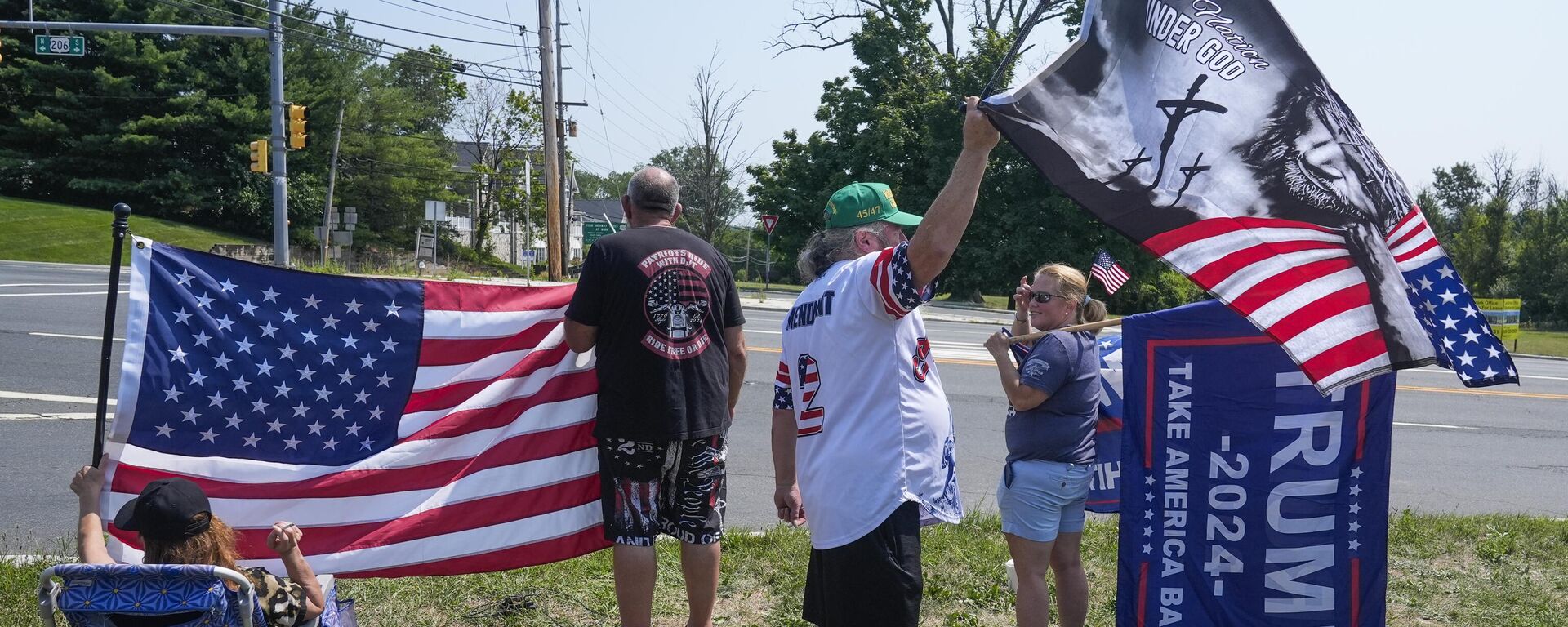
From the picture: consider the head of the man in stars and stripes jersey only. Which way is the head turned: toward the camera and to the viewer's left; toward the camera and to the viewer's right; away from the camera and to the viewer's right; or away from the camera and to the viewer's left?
away from the camera and to the viewer's right

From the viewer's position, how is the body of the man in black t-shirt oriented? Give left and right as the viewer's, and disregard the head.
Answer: facing away from the viewer

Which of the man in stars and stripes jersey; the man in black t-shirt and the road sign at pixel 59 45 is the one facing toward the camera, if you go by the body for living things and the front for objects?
the road sign

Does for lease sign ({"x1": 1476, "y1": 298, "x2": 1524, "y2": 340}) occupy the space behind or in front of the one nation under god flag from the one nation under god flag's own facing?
behind

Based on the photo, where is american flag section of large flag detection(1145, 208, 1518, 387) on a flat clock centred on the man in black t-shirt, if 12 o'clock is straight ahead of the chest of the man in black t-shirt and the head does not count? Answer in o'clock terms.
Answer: The american flag section of large flag is roughly at 4 o'clock from the man in black t-shirt.

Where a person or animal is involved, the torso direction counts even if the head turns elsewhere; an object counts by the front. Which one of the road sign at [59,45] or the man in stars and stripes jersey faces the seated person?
the road sign

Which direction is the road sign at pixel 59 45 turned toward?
toward the camera

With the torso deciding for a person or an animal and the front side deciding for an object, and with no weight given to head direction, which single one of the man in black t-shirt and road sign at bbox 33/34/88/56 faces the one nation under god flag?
the road sign

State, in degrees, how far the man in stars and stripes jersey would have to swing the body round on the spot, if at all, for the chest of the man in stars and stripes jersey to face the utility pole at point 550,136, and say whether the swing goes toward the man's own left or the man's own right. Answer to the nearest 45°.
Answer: approximately 45° to the man's own left

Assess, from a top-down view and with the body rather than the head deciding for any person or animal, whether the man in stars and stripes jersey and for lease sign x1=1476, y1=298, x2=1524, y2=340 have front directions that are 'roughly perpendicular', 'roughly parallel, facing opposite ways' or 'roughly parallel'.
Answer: roughly parallel, facing opposite ways

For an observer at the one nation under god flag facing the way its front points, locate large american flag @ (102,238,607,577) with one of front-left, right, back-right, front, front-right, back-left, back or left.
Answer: right

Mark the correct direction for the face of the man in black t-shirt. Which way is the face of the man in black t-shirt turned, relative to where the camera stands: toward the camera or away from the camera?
away from the camera

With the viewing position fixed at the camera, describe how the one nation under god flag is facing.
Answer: facing the viewer

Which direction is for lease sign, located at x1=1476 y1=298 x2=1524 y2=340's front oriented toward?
toward the camera

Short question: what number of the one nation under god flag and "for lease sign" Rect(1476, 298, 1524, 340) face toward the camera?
2

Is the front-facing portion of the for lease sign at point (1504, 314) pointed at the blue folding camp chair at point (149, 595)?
yes

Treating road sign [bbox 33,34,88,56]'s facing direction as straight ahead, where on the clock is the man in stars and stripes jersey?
The man in stars and stripes jersey is roughly at 12 o'clock from the road sign.

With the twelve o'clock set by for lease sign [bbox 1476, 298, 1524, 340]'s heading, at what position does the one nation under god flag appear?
The one nation under god flag is roughly at 12 o'clock from the for lease sign.
